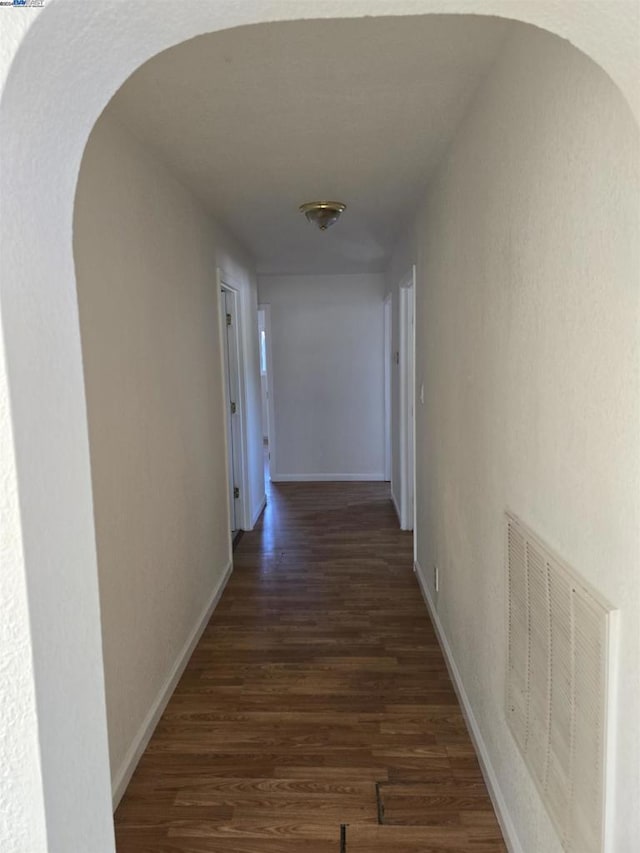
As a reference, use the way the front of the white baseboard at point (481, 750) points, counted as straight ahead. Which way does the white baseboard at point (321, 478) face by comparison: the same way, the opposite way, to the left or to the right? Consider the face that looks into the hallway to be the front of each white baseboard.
to the left

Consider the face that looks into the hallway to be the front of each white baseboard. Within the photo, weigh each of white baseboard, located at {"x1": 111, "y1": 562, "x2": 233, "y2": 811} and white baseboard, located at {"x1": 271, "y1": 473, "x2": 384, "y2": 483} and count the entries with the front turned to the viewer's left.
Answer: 0

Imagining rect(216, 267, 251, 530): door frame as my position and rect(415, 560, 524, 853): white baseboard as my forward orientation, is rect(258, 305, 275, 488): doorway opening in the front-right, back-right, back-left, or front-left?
back-left

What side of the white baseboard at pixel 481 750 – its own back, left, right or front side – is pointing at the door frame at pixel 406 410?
right

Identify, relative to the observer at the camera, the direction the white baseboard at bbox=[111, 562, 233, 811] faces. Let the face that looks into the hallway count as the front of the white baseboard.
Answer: facing to the right of the viewer

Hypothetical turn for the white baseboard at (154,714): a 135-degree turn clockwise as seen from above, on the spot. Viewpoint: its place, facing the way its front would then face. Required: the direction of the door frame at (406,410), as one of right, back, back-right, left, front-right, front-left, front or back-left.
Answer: back

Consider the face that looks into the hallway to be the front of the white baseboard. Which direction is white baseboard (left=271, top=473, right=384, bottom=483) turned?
toward the camera

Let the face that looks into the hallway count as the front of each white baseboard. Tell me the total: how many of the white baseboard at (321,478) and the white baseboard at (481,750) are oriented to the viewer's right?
0

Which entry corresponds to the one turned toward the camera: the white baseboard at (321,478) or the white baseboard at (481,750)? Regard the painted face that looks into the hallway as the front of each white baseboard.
the white baseboard at (321,478)

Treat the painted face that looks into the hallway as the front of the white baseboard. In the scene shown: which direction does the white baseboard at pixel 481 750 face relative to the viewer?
to the viewer's left

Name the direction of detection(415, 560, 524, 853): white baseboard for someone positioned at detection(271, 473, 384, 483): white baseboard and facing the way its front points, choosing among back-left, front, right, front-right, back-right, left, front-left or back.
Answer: front
